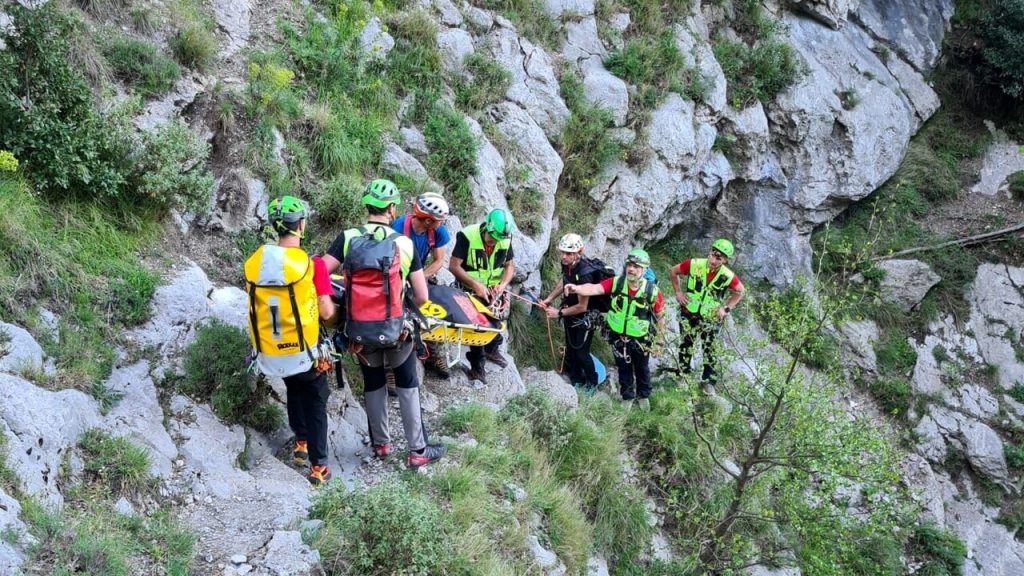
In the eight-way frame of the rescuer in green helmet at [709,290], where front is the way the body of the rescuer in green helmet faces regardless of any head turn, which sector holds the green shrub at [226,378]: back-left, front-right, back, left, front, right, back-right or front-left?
front-right

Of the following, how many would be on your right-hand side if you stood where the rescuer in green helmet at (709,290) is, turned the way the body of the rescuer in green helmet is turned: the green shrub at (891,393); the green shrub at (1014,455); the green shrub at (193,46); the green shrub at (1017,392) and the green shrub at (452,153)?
2

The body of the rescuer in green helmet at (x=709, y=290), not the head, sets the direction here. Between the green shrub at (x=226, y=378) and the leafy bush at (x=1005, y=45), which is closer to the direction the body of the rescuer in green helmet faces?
the green shrub

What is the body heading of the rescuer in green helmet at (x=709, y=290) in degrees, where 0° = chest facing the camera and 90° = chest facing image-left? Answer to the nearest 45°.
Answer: approximately 0°

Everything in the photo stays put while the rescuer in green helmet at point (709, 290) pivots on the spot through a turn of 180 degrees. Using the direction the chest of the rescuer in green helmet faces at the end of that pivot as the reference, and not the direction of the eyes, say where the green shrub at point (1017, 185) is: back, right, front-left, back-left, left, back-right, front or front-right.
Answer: front-right

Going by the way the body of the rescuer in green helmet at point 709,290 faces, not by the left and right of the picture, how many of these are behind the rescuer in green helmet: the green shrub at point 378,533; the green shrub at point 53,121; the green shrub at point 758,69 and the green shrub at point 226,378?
1

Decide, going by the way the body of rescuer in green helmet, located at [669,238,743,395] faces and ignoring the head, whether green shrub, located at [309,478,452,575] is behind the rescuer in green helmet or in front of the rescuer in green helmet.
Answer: in front

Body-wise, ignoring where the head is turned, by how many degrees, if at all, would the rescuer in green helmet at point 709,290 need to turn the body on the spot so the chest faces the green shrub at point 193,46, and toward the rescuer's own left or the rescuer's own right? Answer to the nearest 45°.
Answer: approximately 90° to the rescuer's own right

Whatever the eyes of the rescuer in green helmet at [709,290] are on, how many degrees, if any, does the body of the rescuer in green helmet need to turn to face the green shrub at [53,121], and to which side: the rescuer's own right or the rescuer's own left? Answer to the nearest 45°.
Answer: approximately 45° to the rescuer's own right

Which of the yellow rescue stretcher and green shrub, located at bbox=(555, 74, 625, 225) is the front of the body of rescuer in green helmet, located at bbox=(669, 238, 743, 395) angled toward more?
the yellow rescue stretcher

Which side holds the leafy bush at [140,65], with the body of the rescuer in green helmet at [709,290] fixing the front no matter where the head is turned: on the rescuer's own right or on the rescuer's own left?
on the rescuer's own right

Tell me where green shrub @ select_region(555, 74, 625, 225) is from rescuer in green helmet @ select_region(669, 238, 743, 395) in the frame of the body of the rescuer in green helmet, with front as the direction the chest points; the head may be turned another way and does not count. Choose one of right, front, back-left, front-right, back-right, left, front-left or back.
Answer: back-right

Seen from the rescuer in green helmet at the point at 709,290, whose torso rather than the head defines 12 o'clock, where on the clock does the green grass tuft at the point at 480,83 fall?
The green grass tuft is roughly at 4 o'clock from the rescuer in green helmet.

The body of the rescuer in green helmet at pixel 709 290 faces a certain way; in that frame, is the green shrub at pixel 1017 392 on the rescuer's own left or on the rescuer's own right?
on the rescuer's own left

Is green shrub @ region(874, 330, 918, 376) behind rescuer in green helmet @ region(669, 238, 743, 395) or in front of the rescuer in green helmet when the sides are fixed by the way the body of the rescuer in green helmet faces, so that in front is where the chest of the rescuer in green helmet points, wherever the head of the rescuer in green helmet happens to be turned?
behind

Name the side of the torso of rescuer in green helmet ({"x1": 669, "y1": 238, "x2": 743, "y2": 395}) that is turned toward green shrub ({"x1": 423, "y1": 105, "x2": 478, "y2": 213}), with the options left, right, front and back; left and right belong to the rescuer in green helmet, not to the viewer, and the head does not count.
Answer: right
